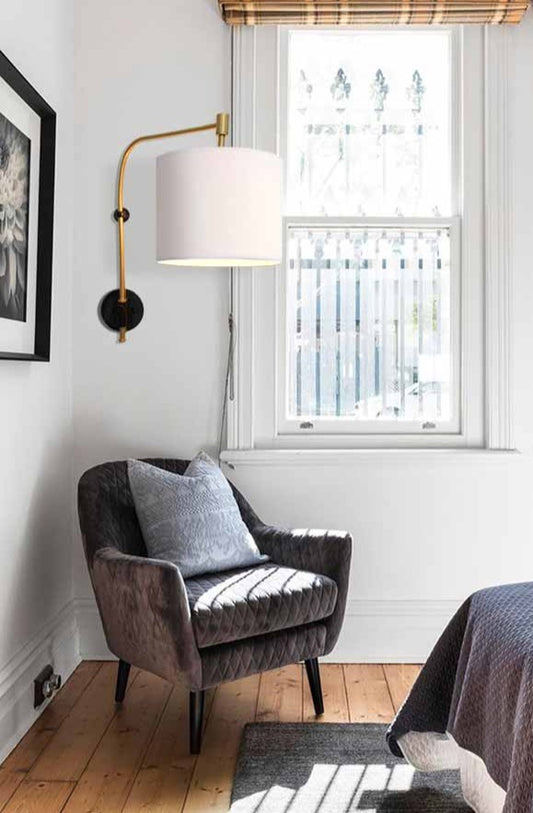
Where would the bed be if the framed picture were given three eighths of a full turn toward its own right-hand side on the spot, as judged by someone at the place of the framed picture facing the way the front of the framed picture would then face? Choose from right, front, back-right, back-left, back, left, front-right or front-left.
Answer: back-left

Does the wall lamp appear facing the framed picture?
no

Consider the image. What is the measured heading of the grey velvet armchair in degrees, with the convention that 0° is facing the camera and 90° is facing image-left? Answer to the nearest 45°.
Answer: approximately 315°

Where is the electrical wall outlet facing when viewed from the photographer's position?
facing the viewer and to the right of the viewer

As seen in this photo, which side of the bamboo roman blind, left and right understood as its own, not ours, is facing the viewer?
front
